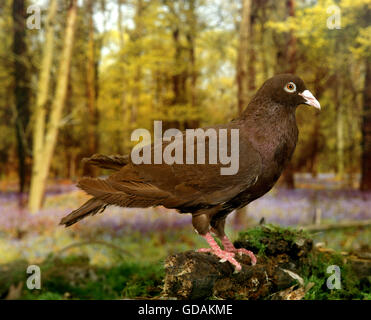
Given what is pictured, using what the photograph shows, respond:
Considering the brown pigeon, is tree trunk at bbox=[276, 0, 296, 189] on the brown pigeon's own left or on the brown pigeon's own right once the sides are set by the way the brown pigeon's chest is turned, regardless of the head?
on the brown pigeon's own left

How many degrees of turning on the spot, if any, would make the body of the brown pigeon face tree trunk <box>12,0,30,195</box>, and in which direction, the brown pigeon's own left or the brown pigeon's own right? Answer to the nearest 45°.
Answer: approximately 135° to the brown pigeon's own left

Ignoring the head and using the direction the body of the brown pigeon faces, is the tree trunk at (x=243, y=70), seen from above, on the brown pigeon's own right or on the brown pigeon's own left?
on the brown pigeon's own left

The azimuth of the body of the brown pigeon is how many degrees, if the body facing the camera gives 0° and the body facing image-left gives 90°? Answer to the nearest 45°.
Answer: approximately 270°
